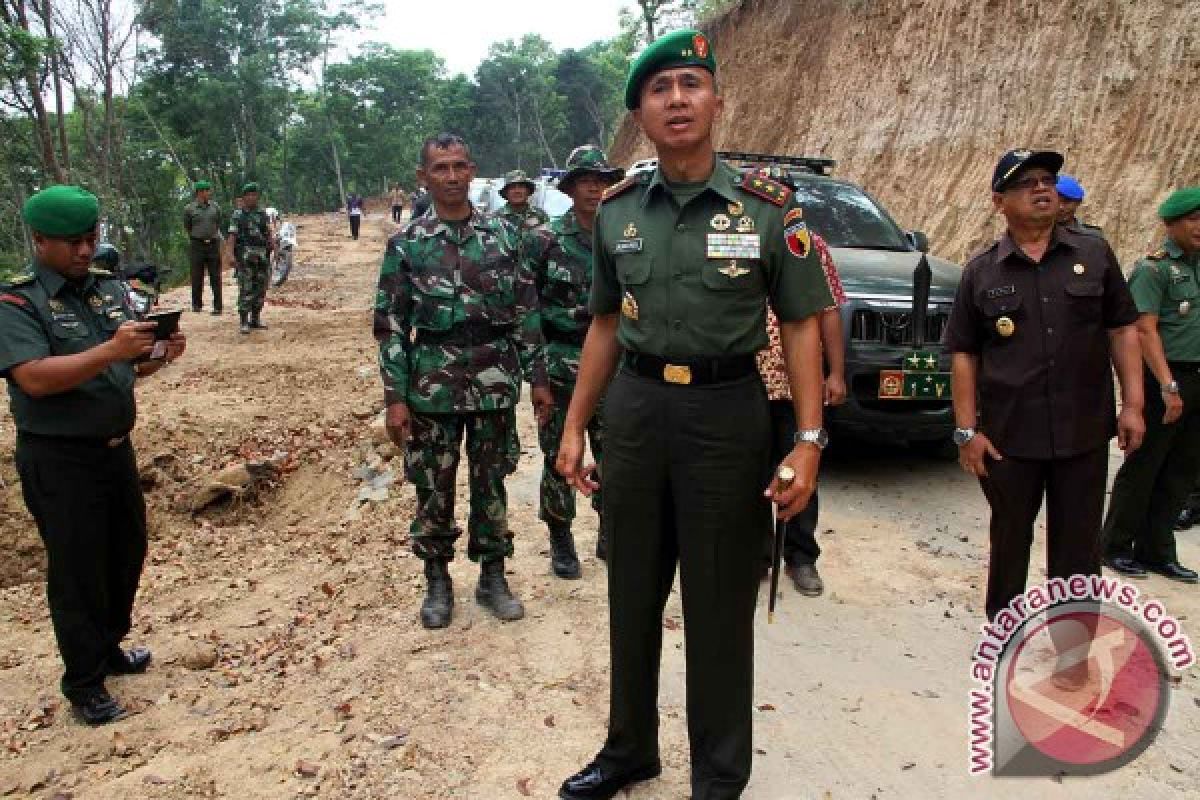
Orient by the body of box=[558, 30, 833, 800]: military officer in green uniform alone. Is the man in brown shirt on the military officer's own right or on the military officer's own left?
on the military officer's own left

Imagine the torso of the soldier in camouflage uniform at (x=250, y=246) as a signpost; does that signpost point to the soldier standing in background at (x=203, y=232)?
no

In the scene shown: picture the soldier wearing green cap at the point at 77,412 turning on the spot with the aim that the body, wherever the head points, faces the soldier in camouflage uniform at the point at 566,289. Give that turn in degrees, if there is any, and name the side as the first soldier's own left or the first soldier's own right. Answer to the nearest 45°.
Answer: approximately 45° to the first soldier's own left

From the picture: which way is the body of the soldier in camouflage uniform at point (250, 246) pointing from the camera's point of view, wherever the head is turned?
toward the camera

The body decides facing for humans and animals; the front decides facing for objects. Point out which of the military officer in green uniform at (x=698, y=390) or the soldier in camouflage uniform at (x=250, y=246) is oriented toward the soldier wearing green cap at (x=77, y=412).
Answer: the soldier in camouflage uniform

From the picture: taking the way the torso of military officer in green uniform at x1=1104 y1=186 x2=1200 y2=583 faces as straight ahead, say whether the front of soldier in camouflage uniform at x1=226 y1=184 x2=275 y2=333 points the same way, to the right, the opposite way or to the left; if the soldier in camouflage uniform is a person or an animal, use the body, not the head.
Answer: the same way

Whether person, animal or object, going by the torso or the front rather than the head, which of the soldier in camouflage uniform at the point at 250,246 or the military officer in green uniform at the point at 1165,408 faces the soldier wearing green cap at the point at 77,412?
the soldier in camouflage uniform

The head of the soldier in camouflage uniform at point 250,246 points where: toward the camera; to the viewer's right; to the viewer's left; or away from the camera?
toward the camera

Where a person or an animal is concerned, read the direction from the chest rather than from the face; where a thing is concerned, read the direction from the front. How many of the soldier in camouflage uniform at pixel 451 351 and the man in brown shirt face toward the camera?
2

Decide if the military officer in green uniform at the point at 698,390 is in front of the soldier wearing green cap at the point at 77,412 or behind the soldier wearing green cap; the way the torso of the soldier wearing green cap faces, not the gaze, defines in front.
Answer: in front

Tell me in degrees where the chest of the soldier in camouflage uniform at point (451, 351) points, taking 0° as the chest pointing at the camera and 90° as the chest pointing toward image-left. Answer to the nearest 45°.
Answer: approximately 0°

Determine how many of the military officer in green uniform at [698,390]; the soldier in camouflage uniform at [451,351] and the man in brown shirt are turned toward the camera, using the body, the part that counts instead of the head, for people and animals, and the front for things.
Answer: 3

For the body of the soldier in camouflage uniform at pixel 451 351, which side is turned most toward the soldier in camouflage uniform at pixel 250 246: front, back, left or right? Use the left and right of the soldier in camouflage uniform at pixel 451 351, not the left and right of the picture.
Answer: back

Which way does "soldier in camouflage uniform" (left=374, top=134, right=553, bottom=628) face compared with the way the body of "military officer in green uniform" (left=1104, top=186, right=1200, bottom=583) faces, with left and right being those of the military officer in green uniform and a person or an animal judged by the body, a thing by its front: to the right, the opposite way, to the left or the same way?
the same way

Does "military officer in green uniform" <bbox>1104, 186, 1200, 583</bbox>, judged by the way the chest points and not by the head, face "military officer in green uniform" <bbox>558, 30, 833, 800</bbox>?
no

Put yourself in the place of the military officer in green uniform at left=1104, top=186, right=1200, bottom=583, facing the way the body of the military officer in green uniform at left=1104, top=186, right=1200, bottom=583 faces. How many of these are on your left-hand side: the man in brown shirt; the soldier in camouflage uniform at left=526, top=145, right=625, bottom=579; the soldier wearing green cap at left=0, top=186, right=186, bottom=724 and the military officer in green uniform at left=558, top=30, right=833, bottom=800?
0

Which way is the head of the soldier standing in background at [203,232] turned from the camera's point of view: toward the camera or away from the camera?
toward the camera

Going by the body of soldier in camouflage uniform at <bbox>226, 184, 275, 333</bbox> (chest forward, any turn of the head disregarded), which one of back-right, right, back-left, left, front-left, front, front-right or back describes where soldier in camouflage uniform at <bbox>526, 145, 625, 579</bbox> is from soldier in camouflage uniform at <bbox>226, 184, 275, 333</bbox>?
front

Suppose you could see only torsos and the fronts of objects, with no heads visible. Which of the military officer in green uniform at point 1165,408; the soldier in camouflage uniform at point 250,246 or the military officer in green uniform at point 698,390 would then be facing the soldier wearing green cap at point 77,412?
the soldier in camouflage uniform
